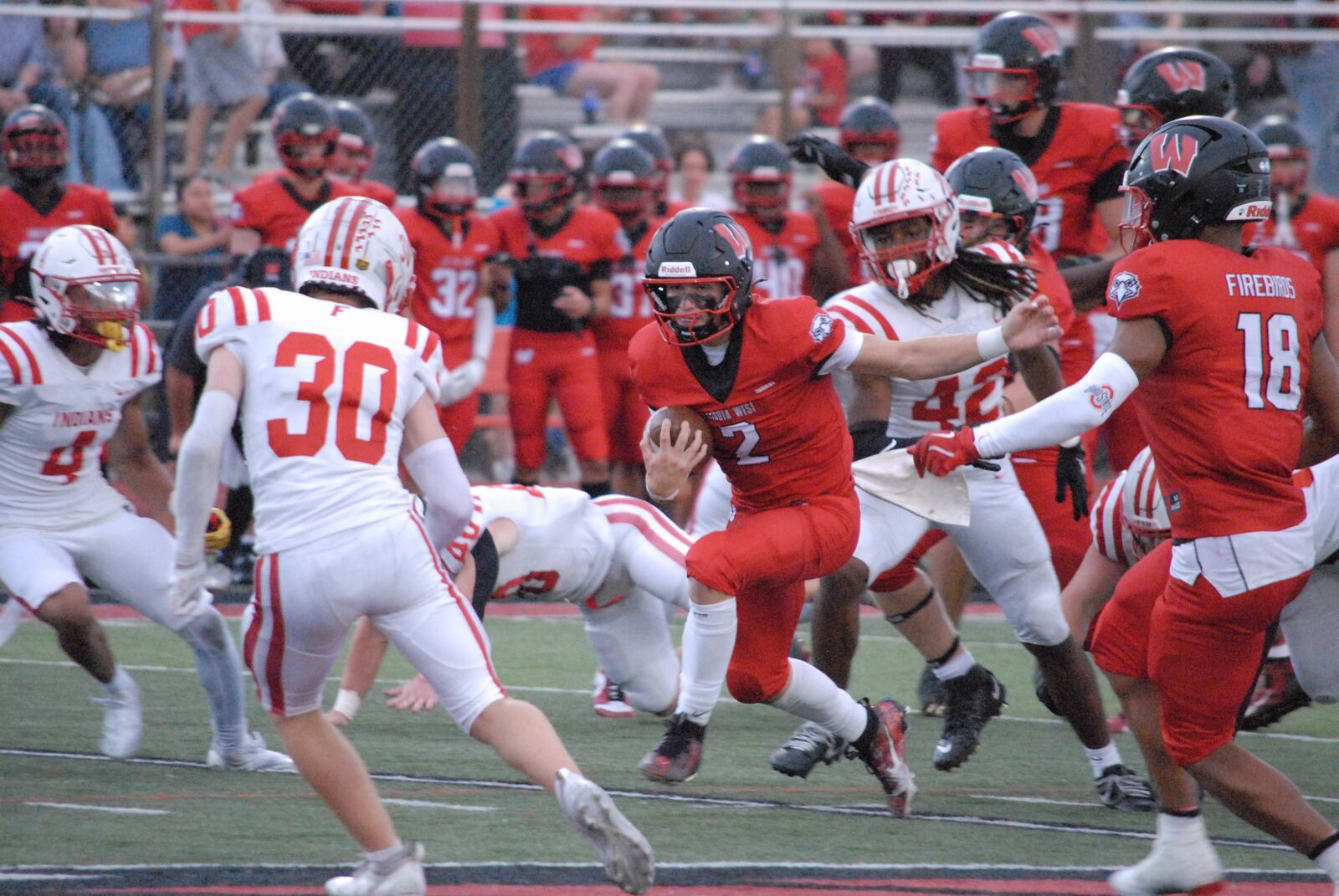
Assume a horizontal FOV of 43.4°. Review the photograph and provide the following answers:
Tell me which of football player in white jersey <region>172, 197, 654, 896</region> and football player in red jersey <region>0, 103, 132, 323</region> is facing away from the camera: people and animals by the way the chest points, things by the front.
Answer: the football player in white jersey

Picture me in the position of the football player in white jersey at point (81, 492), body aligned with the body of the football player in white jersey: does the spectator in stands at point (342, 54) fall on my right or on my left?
on my left

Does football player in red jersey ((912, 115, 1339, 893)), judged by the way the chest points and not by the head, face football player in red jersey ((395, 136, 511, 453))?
yes

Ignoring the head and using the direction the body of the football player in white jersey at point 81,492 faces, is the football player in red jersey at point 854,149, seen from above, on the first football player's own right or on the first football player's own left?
on the first football player's own left

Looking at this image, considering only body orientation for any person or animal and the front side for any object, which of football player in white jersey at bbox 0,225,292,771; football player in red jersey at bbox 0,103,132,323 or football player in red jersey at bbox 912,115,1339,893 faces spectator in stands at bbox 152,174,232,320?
football player in red jersey at bbox 912,115,1339,893

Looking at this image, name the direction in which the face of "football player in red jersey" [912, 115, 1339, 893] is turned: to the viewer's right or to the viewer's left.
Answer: to the viewer's left

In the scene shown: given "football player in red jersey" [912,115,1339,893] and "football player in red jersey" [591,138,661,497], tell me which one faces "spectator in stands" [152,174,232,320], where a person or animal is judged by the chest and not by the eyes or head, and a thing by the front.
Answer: "football player in red jersey" [912,115,1339,893]
